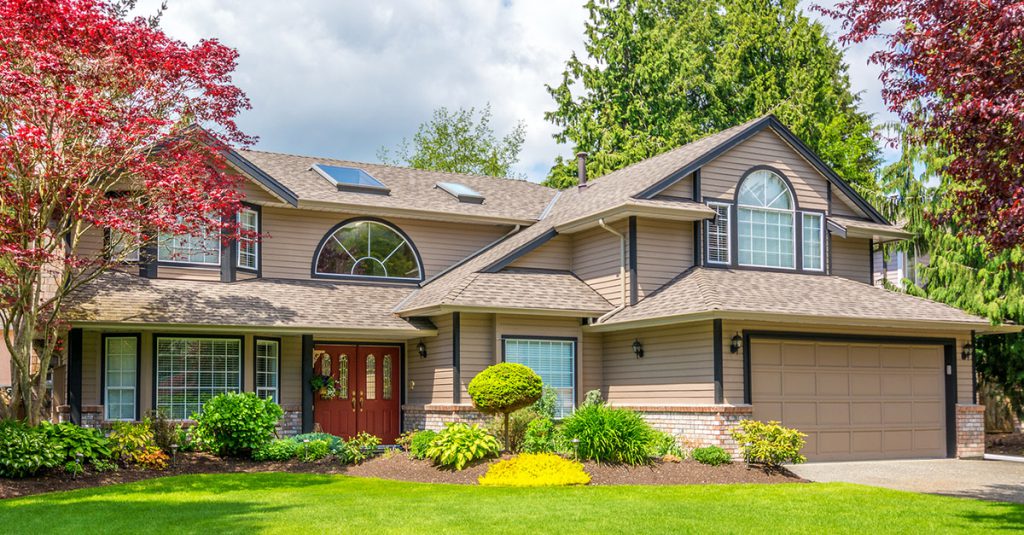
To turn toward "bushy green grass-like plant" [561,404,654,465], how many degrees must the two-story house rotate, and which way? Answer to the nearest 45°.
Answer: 0° — it already faces it

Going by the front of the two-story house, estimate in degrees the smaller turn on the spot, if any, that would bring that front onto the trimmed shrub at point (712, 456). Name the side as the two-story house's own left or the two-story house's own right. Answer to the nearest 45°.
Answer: approximately 45° to the two-story house's own left

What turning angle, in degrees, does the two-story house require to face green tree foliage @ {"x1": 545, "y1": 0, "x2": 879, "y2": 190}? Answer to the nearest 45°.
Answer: approximately 180°

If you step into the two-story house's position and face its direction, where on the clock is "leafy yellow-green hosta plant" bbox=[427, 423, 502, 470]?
The leafy yellow-green hosta plant is roughly at 1 o'clock from the two-story house.

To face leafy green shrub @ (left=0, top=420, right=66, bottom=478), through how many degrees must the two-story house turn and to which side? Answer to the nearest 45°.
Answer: approximately 45° to its right

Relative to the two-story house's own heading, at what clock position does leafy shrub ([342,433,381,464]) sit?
The leafy shrub is roughly at 2 o'clock from the two-story house.

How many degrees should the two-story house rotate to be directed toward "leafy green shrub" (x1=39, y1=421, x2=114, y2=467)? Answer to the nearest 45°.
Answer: approximately 45° to its right

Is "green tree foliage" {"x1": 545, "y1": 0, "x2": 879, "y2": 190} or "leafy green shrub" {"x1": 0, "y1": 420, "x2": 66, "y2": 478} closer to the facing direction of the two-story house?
the leafy green shrub

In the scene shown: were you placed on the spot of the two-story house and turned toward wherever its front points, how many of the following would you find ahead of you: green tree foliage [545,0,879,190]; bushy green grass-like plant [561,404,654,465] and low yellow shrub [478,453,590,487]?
2

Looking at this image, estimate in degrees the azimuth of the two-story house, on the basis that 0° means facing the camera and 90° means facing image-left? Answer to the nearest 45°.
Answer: approximately 0°

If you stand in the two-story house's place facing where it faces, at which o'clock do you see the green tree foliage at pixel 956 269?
The green tree foliage is roughly at 8 o'clock from the two-story house.

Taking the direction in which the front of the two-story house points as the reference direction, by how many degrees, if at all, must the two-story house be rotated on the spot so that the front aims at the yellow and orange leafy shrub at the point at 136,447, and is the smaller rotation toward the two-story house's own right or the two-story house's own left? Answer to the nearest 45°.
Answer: approximately 45° to the two-story house's own right
